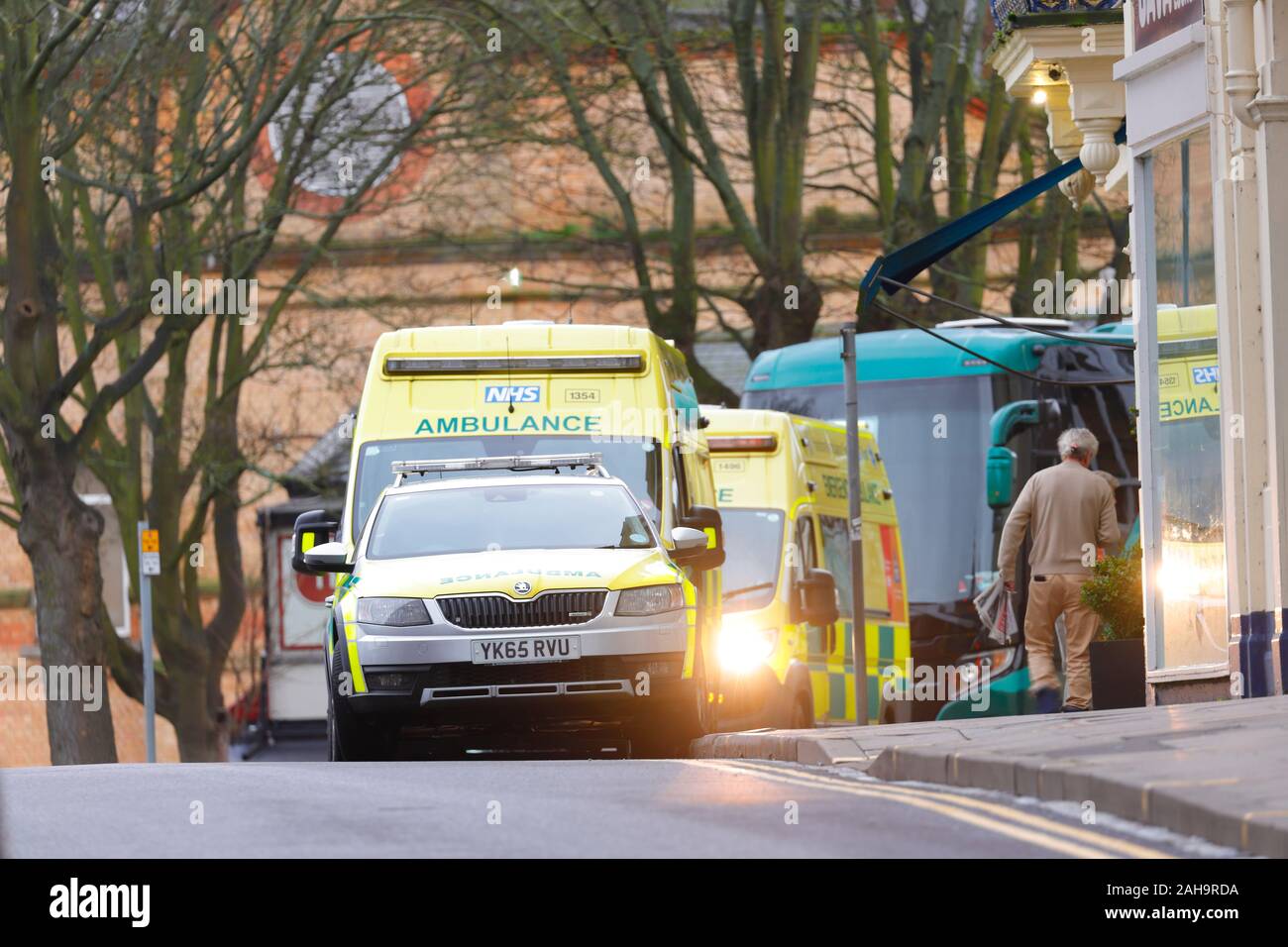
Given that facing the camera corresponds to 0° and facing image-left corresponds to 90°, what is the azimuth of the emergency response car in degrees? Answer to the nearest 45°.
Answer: approximately 0°

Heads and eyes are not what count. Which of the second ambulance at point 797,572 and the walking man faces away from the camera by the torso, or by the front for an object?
the walking man

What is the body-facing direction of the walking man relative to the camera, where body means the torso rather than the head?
away from the camera

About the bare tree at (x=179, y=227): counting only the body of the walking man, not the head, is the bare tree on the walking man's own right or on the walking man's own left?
on the walking man's own left

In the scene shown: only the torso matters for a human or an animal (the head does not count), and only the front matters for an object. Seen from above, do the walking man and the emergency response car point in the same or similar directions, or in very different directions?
very different directions

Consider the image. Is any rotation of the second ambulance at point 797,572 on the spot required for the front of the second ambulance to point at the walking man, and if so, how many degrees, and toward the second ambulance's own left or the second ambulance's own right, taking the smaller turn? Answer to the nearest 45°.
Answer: approximately 90° to the second ambulance's own left

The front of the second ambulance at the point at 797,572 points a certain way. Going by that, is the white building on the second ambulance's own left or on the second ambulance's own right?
on the second ambulance's own left
